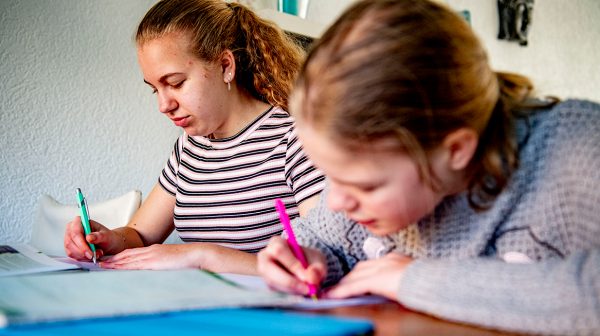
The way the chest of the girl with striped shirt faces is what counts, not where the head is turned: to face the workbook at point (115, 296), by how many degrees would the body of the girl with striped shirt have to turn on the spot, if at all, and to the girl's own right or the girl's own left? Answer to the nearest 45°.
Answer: approximately 45° to the girl's own left

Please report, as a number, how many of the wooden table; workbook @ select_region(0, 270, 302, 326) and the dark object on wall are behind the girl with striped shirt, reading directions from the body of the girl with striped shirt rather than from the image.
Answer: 1

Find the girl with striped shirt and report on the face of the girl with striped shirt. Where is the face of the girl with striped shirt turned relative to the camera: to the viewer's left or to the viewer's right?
to the viewer's left

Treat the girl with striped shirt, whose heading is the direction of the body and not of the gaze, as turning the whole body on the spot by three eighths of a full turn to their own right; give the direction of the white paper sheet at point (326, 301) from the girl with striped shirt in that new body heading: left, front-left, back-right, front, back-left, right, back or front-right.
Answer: back

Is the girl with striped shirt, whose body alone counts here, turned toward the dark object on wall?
no

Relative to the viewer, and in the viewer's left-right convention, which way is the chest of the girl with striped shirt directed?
facing the viewer and to the left of the viewer

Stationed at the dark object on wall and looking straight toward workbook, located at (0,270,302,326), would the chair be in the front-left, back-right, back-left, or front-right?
front-right
